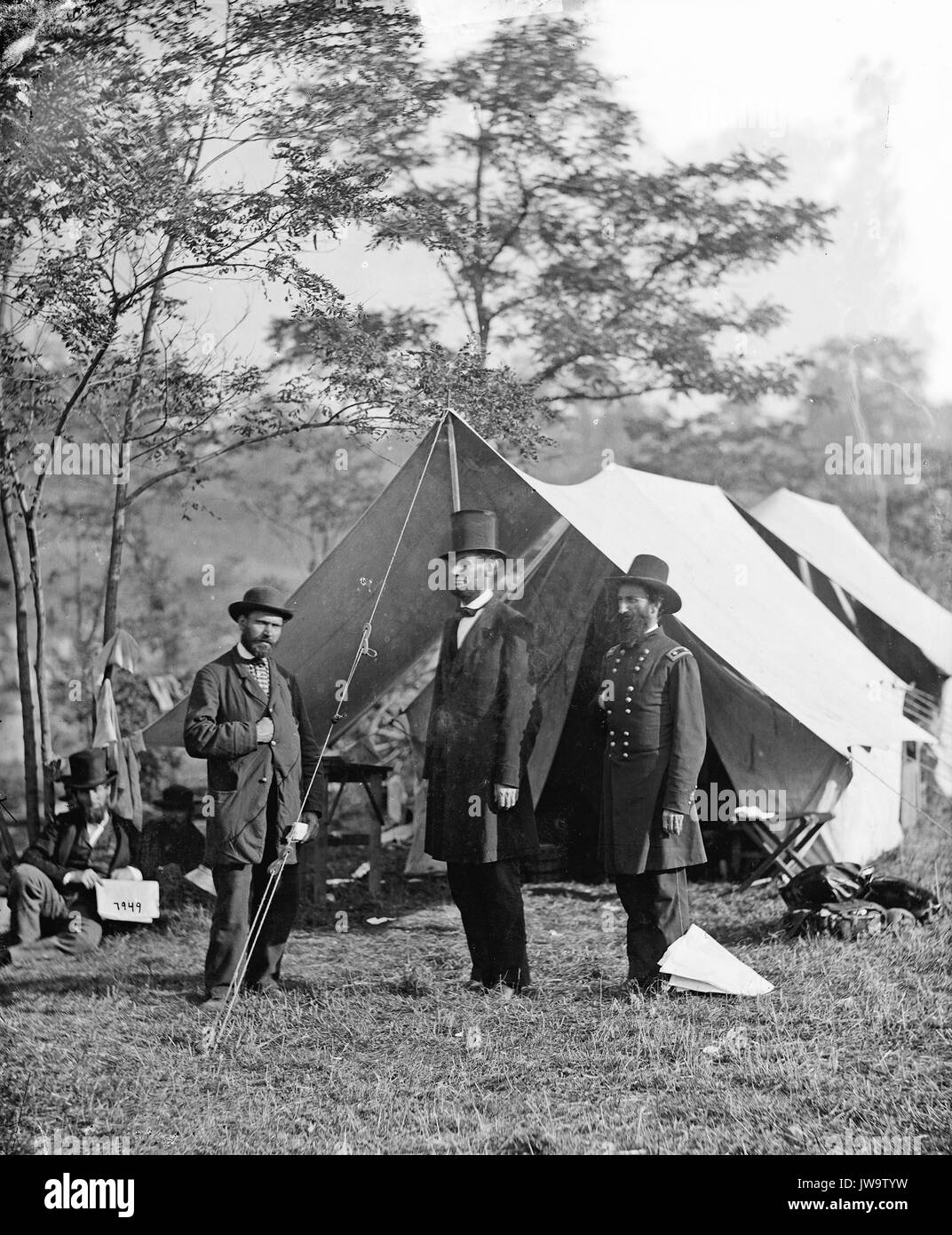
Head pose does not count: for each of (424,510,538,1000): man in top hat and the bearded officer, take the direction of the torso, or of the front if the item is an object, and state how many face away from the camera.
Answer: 0

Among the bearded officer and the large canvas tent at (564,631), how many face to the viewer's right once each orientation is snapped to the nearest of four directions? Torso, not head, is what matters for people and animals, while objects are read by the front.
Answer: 0

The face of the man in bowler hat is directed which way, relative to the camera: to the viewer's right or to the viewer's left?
to the viewer's right

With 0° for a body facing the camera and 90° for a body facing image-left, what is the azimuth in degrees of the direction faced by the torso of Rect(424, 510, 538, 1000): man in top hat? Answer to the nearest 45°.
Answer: approximately 45°

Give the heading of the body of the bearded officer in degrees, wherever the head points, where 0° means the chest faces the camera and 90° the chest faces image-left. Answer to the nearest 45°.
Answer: approximately 45°

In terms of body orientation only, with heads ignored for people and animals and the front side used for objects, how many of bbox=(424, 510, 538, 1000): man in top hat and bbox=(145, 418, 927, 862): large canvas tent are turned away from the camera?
0
